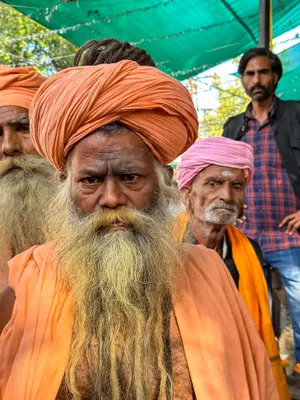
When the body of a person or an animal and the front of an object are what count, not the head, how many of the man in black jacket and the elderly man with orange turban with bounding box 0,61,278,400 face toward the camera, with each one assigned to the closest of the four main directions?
2

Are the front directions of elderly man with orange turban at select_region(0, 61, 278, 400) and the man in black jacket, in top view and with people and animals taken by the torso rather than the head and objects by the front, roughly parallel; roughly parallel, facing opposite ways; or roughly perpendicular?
roughly parallel

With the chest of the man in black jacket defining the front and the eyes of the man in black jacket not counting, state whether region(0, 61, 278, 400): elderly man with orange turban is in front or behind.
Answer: in front

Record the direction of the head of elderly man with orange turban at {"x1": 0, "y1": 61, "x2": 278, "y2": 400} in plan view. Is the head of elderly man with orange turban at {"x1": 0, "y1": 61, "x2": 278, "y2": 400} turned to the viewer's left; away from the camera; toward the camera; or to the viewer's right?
toward the camera

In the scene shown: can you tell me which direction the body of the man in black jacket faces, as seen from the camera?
toward the camera

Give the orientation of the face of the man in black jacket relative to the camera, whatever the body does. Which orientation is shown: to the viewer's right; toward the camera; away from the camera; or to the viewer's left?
toward the camera

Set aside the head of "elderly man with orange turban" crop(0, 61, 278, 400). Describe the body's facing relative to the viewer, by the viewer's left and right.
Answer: facing the viewer

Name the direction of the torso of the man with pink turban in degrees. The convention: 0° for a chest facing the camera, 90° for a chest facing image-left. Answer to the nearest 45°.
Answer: approximately 315°
